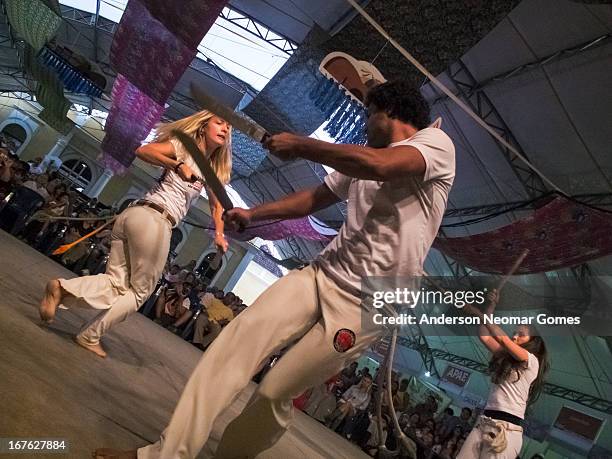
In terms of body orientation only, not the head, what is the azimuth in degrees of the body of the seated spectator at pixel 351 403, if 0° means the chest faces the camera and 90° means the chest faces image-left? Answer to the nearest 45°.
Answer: approximately 45°

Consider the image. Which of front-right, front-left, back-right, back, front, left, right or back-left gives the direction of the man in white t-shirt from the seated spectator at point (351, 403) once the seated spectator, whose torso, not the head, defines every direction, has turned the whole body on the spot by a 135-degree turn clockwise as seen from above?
back

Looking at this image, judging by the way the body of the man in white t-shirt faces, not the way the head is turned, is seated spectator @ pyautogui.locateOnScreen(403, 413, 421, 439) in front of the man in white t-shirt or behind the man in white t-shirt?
behind

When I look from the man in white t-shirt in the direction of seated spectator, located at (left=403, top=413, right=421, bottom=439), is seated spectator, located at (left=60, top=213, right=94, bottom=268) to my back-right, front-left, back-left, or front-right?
front-left

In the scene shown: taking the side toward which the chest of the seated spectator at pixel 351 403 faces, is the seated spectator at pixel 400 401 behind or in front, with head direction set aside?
behind

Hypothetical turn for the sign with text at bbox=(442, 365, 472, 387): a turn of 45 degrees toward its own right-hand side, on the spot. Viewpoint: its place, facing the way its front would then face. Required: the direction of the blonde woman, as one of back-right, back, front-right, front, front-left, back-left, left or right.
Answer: front-left

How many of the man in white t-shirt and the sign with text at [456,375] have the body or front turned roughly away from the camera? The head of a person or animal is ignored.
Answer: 0

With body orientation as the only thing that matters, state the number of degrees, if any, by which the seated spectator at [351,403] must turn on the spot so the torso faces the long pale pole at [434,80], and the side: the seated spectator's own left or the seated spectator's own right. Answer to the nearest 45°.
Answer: approximately 45° to the seated spectator's own left

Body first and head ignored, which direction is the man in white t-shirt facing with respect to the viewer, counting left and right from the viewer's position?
facing the viewer and to the left of the viewer

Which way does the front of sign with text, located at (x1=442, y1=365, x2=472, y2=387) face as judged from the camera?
facing the viewer

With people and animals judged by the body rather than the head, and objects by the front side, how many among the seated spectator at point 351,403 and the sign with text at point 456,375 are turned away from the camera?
0
